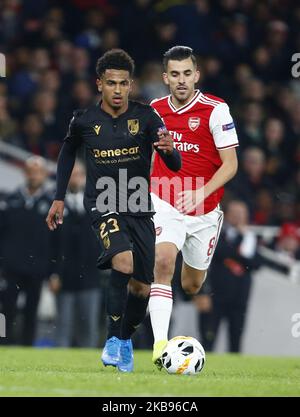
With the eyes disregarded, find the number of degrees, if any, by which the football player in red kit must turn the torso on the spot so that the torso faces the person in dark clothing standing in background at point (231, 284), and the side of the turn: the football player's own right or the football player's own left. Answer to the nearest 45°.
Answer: approximately 180°

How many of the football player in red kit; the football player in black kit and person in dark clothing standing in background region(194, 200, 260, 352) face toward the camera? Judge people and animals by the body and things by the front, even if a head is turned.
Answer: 3

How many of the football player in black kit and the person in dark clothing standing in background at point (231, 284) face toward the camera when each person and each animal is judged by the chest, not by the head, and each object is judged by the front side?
2

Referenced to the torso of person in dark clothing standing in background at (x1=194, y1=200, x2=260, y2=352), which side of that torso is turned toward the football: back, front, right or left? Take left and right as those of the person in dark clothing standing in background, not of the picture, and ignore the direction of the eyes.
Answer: front

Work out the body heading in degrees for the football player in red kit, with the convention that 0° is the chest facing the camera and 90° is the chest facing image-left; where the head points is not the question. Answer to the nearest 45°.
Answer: approximately 0°

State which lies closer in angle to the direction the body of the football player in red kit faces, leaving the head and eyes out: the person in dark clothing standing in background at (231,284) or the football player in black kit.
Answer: the football player in black kit

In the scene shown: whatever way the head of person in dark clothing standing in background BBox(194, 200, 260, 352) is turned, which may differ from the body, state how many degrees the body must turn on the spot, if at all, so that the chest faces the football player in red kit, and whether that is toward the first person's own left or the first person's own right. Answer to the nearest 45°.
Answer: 0° — they already face them

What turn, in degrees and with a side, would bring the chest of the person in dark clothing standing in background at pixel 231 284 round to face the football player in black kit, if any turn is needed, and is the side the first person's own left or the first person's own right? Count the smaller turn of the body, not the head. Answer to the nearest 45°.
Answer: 0° — they already face them
